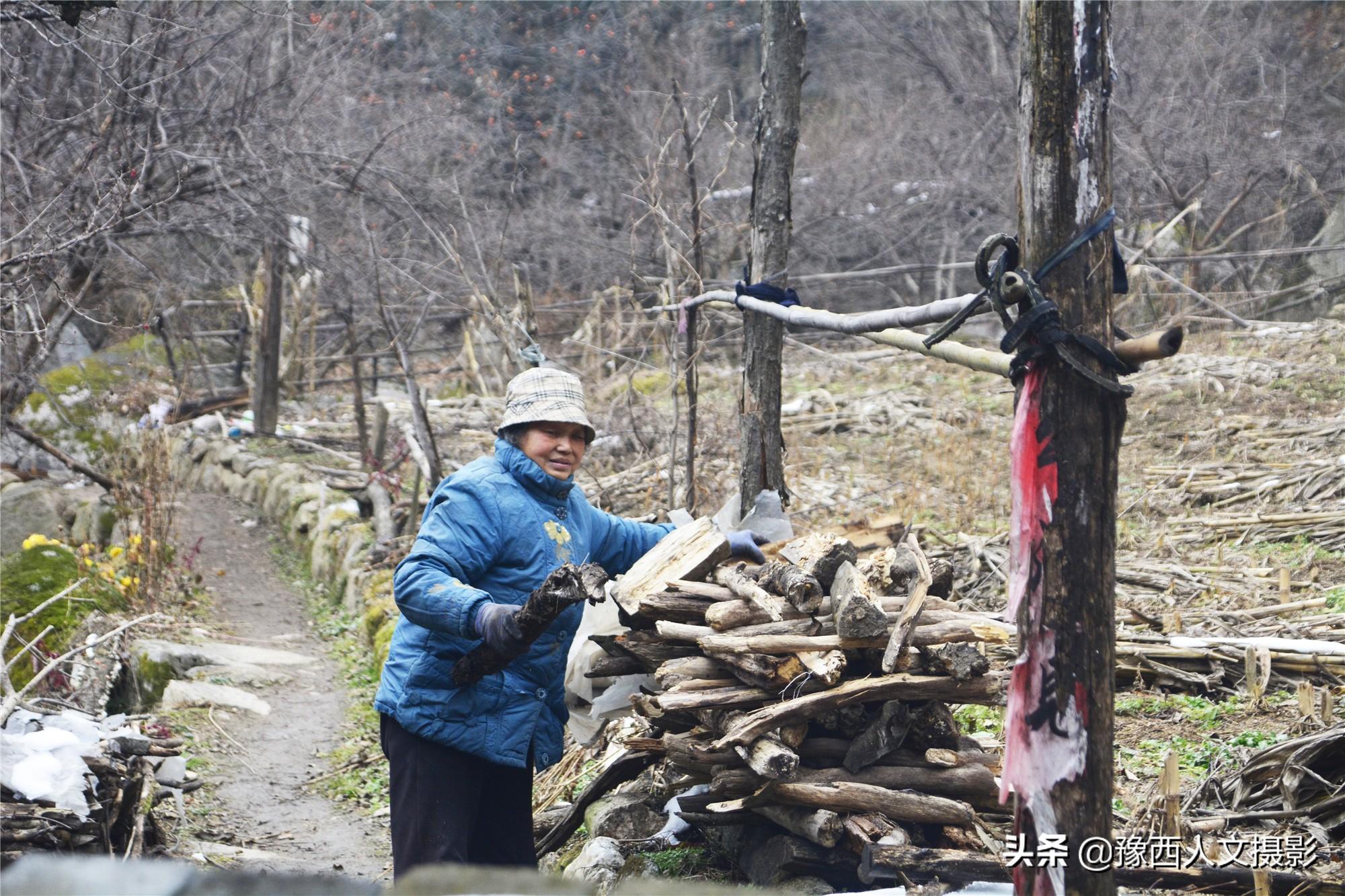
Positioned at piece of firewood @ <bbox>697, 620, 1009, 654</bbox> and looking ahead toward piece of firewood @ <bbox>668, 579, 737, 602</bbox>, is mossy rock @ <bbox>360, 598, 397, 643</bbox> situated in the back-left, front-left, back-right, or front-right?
front-right

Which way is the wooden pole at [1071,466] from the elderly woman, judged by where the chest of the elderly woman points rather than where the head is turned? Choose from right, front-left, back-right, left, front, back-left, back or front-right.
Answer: front

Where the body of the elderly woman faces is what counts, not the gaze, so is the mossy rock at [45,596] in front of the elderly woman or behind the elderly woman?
behind

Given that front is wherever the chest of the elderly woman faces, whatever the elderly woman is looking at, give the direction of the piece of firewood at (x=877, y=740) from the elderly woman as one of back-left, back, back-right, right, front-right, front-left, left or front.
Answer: front-left

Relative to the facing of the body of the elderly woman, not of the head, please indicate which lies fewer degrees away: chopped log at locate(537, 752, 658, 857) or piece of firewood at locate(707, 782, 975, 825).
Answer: the piece of firewood

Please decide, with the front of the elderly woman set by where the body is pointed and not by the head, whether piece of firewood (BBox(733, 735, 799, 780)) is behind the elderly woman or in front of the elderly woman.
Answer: in front

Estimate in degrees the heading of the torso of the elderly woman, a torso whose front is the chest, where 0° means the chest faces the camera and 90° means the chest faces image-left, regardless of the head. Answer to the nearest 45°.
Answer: approximately 315°

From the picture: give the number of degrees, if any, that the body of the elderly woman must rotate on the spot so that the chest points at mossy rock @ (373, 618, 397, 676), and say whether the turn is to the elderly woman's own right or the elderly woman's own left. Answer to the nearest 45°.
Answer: approximately 135° to the elderly woman's own left

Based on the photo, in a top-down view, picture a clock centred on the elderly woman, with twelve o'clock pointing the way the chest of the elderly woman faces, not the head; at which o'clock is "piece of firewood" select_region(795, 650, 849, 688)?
The piece of firewood is roughly at 11 o'clock from the elderly woman.

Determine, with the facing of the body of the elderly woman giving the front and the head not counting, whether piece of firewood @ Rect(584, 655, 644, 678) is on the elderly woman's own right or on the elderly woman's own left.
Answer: on the elderly woman's own left

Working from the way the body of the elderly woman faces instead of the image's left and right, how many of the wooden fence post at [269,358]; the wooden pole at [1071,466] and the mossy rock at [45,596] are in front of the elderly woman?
1
